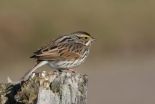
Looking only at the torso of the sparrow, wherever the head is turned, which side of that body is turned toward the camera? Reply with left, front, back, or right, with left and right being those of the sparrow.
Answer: right
